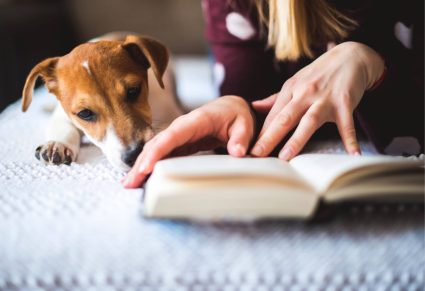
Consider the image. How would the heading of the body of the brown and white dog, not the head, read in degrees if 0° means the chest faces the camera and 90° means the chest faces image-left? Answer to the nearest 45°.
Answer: approximately 0°
